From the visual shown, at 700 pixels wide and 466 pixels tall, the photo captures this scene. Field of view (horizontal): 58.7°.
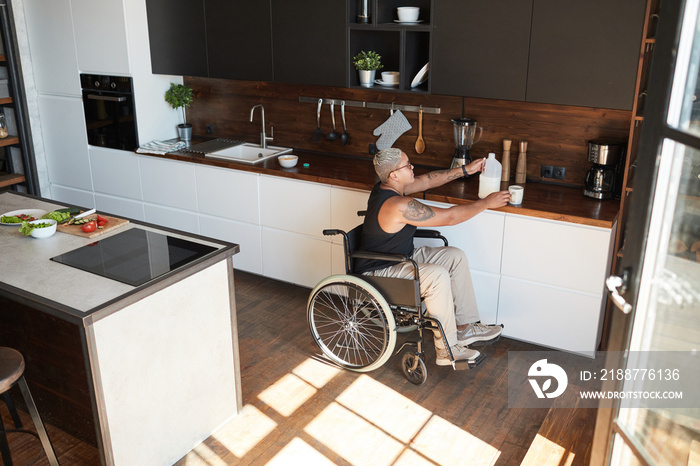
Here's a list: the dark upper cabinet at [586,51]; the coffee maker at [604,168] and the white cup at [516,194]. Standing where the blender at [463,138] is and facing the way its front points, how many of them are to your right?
0

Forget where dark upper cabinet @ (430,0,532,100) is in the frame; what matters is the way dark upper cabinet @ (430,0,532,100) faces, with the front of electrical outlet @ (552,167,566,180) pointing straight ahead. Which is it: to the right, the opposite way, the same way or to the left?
the same way

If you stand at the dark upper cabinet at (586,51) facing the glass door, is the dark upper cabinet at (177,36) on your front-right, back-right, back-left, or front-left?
back-right

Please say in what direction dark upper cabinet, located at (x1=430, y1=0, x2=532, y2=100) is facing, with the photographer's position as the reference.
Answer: facing the viewer

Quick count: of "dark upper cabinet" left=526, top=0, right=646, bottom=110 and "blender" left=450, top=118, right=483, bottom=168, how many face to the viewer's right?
0

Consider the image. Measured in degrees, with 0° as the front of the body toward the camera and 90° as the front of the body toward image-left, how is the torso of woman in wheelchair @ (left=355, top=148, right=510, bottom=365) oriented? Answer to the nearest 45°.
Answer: approximately 270°

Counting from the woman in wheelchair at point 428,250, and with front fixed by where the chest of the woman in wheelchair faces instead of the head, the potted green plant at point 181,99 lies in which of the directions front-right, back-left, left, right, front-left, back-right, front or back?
back-left

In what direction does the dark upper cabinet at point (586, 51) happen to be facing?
toward the camera

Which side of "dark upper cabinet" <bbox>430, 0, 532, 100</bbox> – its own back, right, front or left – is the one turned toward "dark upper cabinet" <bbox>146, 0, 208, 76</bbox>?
right

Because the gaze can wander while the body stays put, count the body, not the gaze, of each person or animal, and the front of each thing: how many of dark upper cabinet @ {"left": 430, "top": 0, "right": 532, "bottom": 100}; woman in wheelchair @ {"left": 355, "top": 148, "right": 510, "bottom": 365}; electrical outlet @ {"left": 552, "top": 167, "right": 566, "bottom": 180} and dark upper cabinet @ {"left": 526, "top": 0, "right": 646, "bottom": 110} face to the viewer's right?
1

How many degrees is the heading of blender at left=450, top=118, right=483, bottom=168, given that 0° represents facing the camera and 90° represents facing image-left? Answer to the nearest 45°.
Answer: approximately 45°

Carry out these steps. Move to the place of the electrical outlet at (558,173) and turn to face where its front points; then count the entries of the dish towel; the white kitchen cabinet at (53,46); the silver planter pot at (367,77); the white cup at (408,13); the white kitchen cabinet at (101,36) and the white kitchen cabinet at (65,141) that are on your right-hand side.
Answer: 6

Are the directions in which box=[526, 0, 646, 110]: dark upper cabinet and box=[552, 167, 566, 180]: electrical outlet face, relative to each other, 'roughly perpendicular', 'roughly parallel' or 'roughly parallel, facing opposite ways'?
roughly parallel

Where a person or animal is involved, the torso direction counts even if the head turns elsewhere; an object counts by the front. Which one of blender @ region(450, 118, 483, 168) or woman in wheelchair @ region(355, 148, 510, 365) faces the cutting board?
the blender

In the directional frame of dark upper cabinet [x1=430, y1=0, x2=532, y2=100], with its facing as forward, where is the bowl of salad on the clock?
The bowl of salad is roughly at 2 o'clock from the dark upper cabinet.

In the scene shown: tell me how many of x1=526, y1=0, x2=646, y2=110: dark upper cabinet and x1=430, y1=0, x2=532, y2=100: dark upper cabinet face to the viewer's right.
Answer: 0

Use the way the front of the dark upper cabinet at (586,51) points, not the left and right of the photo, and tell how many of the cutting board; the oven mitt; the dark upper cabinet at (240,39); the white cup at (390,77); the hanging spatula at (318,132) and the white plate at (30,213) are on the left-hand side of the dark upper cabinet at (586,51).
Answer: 0
